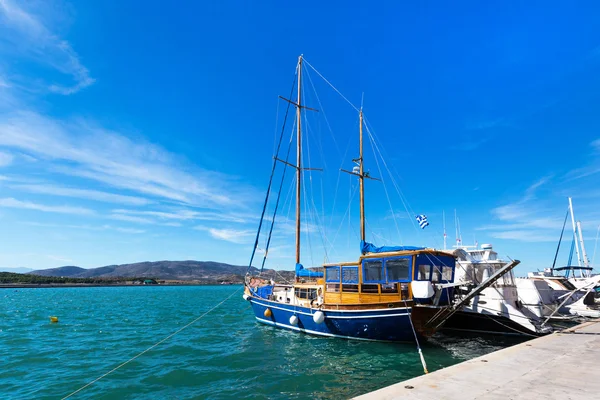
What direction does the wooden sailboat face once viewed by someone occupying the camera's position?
facing away from the viewer and to the left of the viewer

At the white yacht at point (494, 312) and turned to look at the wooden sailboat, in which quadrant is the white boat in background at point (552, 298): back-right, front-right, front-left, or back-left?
back-right

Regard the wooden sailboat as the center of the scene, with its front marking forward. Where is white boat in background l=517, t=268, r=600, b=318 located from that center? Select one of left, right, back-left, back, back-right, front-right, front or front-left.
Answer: right
